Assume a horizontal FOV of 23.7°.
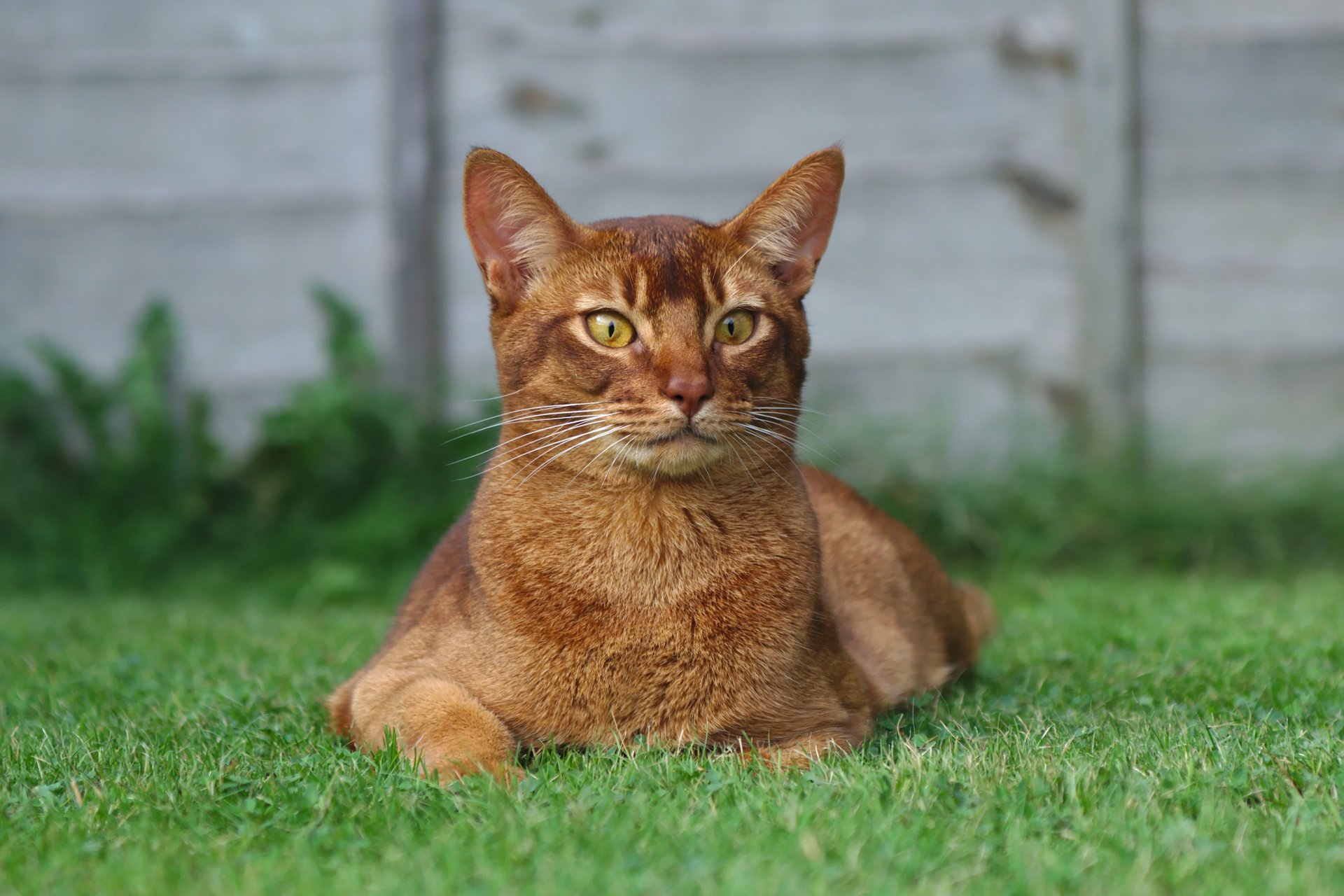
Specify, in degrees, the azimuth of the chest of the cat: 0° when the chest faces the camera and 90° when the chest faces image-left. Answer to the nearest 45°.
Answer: approximately 0°

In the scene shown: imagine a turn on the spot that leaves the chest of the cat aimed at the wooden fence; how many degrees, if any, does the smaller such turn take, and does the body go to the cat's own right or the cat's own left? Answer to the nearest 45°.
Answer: approximately 180°
